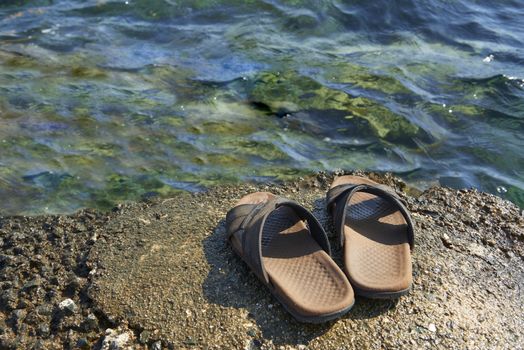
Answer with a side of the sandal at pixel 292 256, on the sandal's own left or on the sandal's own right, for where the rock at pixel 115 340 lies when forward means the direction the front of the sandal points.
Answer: on the sandal's own left

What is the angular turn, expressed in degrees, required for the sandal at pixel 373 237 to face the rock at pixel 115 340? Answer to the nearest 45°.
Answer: approximately 135° to its left

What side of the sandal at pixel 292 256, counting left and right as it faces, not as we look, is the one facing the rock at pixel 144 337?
left

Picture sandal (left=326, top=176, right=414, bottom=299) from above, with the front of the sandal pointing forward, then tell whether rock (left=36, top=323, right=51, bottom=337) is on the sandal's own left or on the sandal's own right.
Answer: on the sandal's own left

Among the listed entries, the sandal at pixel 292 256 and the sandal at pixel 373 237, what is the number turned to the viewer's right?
0

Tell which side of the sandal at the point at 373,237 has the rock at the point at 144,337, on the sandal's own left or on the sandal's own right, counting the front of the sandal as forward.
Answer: on the sandal's own left

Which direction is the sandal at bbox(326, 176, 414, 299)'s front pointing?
away from the camera

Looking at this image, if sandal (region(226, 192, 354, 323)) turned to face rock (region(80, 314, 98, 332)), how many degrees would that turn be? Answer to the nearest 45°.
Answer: approximately 45° to its left

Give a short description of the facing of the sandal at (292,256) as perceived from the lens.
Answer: facing away from the viewer and to the left of the viewer

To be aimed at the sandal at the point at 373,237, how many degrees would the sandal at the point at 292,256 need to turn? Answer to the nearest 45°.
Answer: approximately 90° to its right

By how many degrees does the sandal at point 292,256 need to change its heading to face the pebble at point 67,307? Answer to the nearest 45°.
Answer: approximately 45° to its left

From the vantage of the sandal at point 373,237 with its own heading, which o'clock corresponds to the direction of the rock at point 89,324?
The rock is roughly at 8 o'clock from the sandal.
